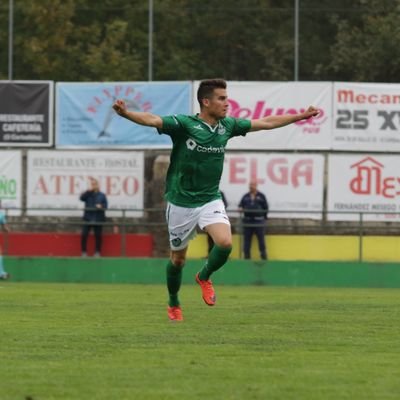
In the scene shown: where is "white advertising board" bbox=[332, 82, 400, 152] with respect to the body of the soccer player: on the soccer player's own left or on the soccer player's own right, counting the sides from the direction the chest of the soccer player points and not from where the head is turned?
on the soccer player's own left

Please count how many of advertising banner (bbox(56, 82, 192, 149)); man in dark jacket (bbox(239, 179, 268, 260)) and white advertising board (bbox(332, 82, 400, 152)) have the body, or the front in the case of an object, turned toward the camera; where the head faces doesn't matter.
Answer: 3

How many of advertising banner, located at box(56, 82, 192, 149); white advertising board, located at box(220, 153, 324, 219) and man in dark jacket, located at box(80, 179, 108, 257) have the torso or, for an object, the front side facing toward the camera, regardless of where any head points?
3

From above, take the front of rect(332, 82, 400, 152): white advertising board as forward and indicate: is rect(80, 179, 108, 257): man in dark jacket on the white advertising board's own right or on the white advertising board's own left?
on the white advertising board's own right

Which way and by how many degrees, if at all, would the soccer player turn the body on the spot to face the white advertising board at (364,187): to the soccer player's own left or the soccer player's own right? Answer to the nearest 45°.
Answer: approximately 135° to the soccer player's own left

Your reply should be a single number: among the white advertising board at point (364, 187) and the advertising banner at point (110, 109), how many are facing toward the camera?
2

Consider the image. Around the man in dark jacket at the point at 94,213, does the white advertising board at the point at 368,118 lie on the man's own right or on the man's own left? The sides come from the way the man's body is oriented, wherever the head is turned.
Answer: on the man's own left

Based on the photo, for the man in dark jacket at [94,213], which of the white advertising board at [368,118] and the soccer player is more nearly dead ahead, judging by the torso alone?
the soccer player

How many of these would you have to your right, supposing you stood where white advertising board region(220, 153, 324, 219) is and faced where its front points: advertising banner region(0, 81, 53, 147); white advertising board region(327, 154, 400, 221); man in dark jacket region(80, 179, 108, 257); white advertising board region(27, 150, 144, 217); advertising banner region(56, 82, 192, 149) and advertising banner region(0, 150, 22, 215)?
5

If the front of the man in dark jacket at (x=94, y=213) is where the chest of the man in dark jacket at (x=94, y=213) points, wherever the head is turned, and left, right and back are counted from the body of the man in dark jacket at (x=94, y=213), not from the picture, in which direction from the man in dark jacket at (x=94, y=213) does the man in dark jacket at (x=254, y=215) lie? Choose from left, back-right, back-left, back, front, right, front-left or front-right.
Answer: left
